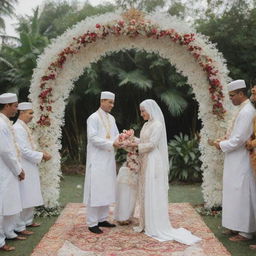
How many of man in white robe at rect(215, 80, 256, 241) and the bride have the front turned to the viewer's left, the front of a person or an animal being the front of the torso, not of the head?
2

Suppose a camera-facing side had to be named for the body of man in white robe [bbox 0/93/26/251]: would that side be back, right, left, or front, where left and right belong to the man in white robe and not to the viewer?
right

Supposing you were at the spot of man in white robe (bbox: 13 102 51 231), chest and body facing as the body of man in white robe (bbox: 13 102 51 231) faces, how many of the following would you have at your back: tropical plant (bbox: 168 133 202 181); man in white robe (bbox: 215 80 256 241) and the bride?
0

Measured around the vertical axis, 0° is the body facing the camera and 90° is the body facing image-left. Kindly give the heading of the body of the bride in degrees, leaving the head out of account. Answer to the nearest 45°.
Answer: approximately 90°

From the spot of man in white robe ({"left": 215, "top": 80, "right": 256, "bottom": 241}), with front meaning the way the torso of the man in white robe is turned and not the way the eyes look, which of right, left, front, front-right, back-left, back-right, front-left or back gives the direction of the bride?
front

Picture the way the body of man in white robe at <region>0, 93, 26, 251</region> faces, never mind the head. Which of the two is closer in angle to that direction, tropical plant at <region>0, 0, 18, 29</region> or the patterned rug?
the patterned rug

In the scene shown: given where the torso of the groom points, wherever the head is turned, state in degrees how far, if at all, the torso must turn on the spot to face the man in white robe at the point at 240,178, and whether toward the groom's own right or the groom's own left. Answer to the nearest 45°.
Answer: approximately 45° to the groom's own left

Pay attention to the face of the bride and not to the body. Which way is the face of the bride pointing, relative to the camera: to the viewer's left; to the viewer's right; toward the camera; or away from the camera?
to the viewer's left

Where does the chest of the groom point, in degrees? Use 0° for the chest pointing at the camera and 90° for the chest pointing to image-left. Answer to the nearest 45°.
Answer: approximately 315°

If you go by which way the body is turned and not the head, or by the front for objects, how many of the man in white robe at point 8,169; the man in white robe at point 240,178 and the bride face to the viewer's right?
1

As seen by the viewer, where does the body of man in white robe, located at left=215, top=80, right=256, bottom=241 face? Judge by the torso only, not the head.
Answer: to the viewer's left

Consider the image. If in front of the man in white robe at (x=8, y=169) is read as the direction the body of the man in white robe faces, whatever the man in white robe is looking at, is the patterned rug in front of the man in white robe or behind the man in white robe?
in front

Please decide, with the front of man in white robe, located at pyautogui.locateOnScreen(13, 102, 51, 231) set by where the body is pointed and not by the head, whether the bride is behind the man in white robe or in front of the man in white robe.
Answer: in front

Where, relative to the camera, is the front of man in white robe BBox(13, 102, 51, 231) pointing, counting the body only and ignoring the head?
to the viewer's right

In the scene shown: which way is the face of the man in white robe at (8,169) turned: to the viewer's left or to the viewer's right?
to the viewer's right

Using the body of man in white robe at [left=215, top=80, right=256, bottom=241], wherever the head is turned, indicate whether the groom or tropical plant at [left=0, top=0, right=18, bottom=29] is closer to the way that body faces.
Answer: the groom

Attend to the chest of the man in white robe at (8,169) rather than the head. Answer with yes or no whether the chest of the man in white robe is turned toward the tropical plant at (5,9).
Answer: no

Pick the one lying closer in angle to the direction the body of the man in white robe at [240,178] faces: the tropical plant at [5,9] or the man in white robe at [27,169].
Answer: the man in white robe

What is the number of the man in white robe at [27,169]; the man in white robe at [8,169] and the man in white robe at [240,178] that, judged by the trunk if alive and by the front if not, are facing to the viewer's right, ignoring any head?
2
